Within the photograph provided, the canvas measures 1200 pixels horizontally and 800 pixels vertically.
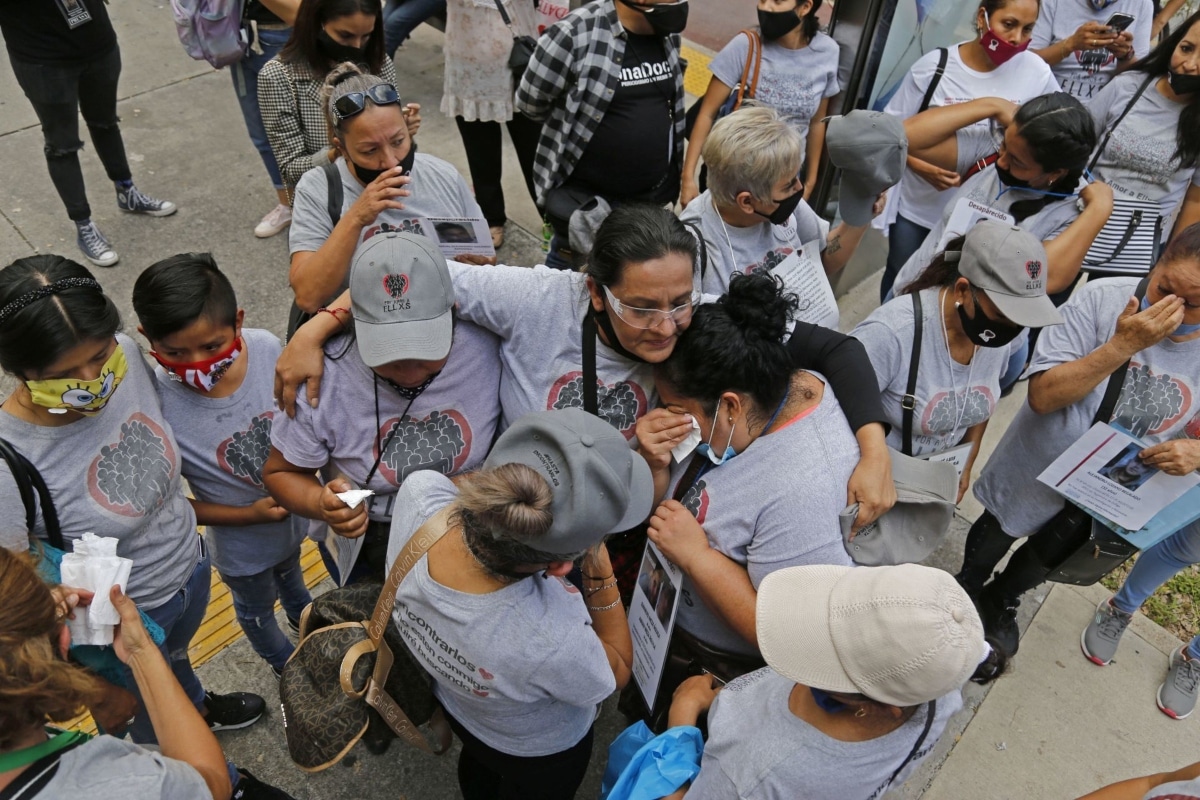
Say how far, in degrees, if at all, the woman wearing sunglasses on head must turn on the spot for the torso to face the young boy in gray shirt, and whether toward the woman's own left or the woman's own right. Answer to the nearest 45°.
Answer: approximately 90° to the woman's own right

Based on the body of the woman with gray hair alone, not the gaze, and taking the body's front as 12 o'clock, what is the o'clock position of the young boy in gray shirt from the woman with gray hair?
The young boy in gray shirt is roughly at 3 o'clock from the woman with gray hair.

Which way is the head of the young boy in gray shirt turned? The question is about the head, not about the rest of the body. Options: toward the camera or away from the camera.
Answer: toward the camera

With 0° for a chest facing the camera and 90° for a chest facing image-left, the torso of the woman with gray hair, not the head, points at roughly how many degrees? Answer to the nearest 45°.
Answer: approximately 315°

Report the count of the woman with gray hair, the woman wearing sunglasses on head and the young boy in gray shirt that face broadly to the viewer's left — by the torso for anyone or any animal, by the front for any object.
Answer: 0

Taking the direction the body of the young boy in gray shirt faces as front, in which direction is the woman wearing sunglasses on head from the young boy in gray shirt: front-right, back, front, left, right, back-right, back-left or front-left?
left

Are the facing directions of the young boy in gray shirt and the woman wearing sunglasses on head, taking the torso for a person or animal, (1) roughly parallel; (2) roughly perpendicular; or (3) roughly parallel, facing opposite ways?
roughly parallel

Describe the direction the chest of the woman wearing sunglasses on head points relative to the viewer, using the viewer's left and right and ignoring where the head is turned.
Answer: facing the viewer and to the right of the viewer
